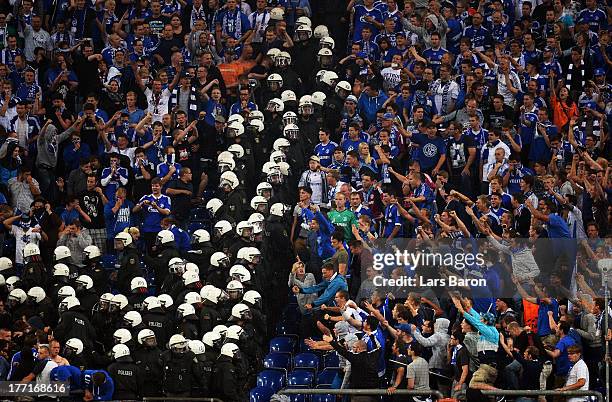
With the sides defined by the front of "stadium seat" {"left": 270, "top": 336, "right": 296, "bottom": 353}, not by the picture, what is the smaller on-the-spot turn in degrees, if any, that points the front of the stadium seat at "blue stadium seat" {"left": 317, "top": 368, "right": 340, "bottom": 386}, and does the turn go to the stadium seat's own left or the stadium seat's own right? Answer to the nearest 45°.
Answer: approximately 45° to the stadium seat's own left

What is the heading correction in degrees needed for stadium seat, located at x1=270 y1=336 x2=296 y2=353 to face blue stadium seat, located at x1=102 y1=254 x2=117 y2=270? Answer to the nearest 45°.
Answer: approximately 135° to its right

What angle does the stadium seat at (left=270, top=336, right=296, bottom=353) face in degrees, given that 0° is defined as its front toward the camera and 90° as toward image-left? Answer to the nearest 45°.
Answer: approximately 0°

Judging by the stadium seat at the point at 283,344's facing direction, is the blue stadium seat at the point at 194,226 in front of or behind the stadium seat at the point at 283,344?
behind

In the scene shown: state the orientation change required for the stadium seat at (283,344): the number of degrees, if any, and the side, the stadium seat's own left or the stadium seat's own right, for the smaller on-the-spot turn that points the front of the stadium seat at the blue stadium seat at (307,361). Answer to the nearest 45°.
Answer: approximately 45° to the stadium seat's own left

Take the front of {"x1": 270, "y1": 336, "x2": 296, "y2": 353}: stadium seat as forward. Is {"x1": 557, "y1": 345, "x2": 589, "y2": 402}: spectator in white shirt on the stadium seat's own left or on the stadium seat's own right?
on the stadium seat's own left
